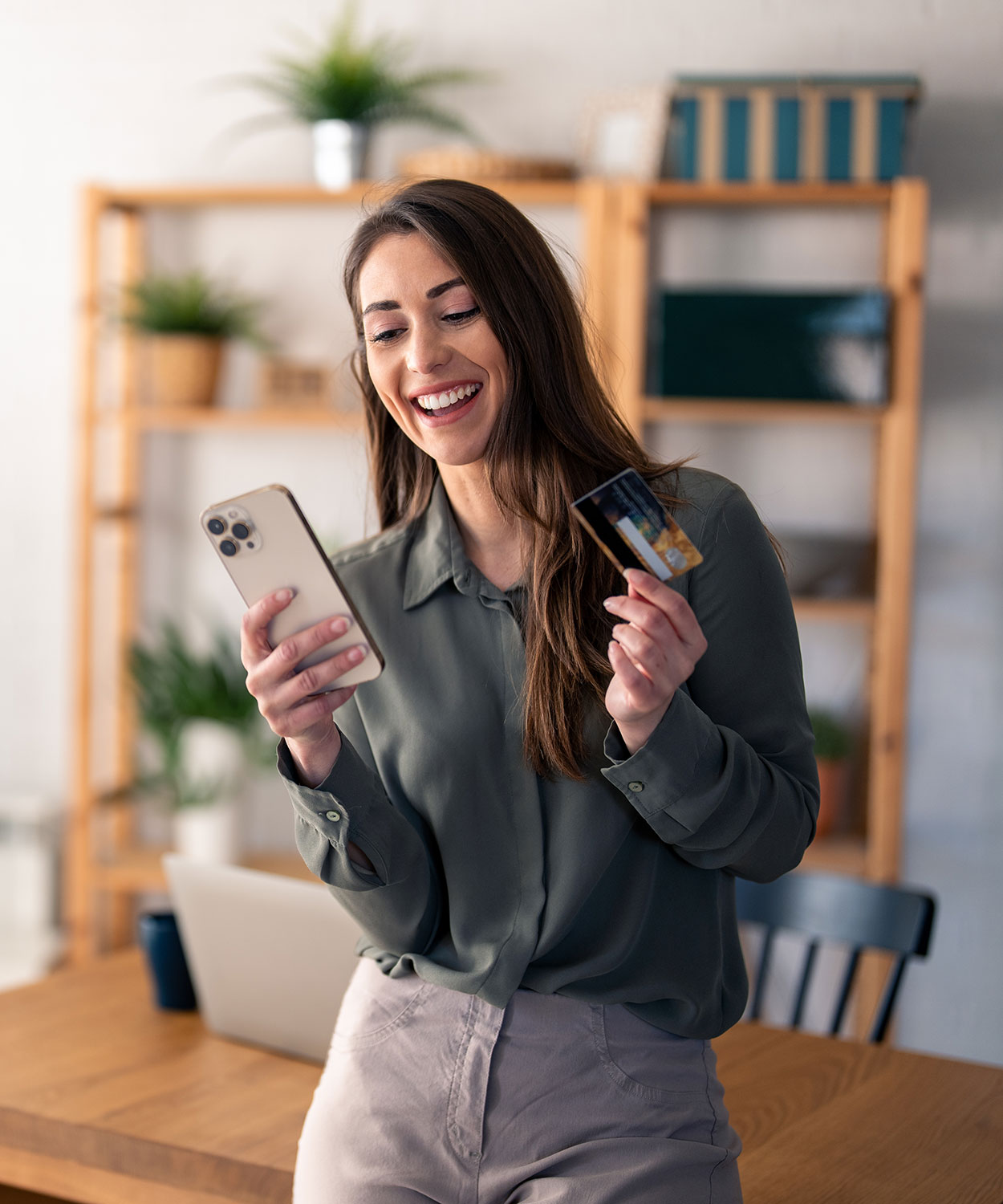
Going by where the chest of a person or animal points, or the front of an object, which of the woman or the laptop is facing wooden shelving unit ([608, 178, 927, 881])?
the laptop

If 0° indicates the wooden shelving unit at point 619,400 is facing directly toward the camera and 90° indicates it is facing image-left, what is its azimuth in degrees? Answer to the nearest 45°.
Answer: approximately 0°

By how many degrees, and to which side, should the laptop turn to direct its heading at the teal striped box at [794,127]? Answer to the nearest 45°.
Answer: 0° — it already faces it

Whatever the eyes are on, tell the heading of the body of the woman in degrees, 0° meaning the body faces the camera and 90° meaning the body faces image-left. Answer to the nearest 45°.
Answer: approximately 0°

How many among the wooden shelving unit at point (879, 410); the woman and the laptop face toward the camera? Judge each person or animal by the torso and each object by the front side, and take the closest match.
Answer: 2

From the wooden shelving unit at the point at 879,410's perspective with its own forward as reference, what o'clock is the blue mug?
The blue mug is roughly at 1 o'clock from the wooden shelving unit.

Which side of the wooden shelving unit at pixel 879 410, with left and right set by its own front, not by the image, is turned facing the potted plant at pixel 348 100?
right

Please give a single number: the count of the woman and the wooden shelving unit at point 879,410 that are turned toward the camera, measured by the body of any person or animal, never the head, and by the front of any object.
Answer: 2

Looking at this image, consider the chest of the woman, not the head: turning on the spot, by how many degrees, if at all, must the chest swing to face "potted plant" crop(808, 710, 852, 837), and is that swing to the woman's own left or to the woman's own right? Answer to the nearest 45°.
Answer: approximately 180°

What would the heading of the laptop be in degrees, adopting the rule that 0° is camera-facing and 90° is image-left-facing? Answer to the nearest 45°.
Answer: approximately 225°

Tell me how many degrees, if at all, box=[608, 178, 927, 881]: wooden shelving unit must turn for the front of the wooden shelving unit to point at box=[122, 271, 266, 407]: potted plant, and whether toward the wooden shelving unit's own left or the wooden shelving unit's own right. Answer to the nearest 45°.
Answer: approximately 90° to the wooden shelving unit's own right

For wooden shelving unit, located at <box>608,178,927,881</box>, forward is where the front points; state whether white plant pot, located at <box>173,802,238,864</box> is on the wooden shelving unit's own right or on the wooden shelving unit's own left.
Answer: on the wooden shelving unit's own right

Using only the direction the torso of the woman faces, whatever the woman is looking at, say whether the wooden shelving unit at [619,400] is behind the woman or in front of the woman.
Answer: behind
